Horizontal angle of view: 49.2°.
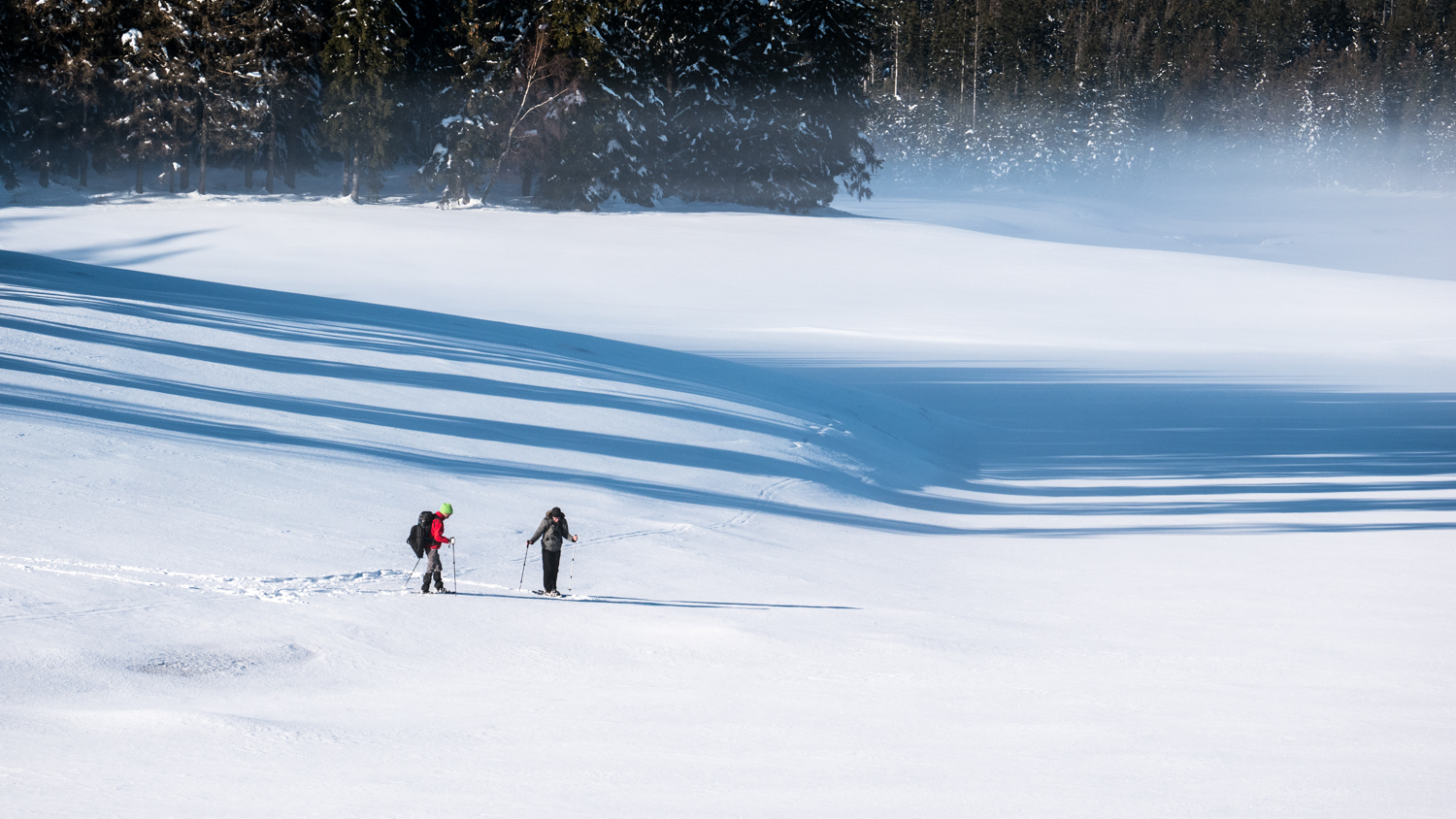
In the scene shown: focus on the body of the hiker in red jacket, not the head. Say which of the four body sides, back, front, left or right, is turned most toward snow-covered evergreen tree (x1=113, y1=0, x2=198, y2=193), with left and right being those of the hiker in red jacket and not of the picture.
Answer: left

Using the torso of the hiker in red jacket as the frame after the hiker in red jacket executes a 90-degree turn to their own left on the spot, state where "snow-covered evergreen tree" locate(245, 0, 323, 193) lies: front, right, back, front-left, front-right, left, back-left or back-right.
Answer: front

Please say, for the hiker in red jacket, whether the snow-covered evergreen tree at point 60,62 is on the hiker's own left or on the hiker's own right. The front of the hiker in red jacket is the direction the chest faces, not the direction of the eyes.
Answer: on the hiker's own left

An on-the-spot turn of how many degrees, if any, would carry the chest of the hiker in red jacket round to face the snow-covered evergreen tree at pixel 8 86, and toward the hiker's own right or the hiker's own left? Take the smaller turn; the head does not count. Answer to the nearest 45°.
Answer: approximately 90° to the hiker's own left

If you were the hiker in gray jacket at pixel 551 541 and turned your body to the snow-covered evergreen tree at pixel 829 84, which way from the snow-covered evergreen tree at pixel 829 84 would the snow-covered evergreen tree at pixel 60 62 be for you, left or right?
left

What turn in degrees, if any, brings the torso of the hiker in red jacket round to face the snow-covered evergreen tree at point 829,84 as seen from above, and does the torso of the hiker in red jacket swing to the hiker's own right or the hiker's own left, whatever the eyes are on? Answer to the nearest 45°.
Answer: approximately 90° to the hiker's own left

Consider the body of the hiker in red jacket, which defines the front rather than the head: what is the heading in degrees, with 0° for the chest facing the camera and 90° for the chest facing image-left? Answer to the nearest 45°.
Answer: approximately 270°

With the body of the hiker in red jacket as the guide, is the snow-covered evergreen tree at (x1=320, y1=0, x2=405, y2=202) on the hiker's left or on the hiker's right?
on the hiker's left
